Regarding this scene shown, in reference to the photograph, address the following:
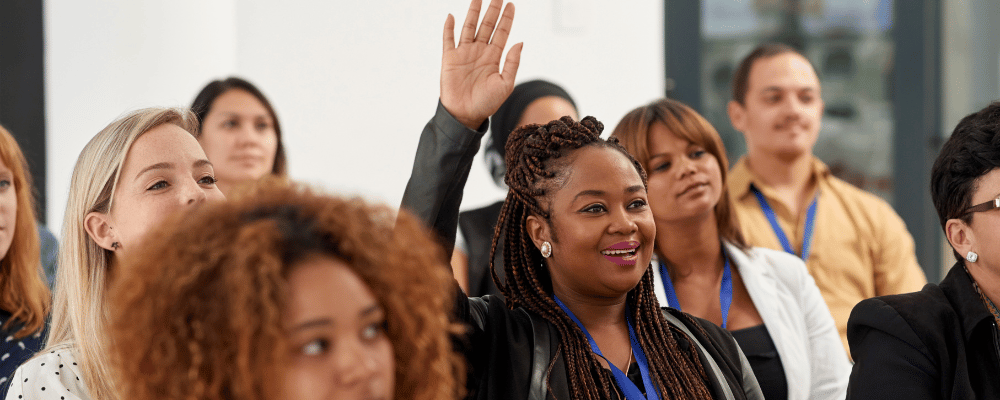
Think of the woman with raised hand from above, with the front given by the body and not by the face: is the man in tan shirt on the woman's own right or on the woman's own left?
on the woman's own left

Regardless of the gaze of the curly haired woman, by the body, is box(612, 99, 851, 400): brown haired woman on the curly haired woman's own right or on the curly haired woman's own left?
on the curly haired woman's own left

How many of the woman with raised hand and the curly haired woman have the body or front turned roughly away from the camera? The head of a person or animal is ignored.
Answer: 0

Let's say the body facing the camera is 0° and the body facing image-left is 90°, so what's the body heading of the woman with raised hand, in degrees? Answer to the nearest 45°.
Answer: approximately 315°

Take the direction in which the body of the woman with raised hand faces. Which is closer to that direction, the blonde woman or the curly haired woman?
the curly haired woman

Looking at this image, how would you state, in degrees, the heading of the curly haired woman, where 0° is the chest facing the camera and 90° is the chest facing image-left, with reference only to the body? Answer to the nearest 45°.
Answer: approximately 315°

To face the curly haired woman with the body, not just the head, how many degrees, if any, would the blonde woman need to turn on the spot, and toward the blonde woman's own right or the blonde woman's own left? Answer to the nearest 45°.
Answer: approximately 45° to the blonde woman's own right
